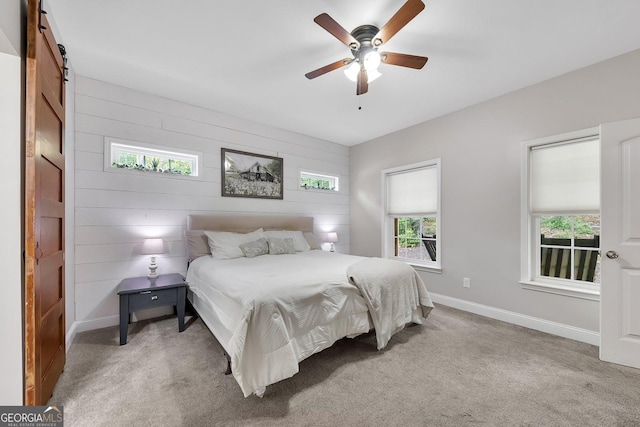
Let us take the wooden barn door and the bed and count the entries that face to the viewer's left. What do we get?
0

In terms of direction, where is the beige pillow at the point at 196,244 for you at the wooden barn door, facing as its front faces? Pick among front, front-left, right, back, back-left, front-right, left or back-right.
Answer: front-left

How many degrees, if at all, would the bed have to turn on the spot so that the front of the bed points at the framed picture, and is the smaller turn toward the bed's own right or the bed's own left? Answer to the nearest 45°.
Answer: approximately 135° to the bed's own left

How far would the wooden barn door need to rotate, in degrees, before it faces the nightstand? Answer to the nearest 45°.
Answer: approximately 45° to its left

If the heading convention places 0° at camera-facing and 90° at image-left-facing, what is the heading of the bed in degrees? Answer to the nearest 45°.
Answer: approximately 315°

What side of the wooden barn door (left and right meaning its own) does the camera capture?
right

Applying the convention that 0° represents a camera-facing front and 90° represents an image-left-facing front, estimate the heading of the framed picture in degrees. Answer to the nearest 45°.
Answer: approximately 315°

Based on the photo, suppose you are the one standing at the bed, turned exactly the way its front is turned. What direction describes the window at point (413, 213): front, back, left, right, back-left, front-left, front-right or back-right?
left

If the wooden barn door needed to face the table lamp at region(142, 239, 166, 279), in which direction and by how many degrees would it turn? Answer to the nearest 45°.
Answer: approximately 45° to its left

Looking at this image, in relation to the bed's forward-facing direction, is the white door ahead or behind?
ahead

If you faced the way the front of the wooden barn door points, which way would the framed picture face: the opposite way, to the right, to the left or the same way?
to the right
